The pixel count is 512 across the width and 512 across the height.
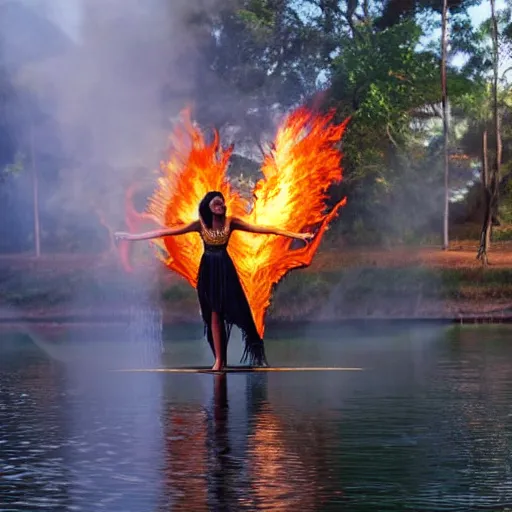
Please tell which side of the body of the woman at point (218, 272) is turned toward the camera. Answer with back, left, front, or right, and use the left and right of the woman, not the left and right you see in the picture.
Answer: front
